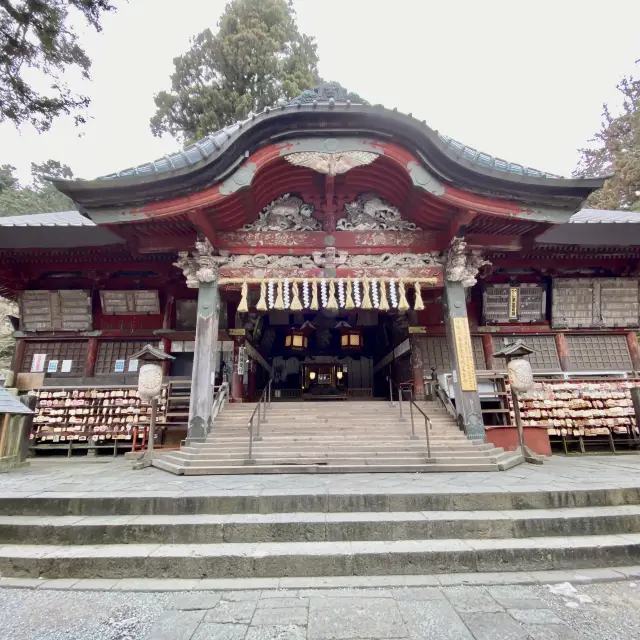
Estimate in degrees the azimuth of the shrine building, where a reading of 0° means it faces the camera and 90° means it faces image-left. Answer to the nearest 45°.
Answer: approximately 0°

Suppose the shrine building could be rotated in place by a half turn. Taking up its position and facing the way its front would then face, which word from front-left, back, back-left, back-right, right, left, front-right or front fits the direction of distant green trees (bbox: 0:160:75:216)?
front-left

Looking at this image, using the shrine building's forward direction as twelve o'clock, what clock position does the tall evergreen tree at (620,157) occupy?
The tall evergreen tree is roughly at 8 o'clock from the shrine building.
